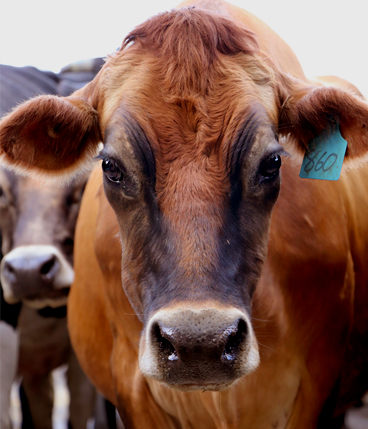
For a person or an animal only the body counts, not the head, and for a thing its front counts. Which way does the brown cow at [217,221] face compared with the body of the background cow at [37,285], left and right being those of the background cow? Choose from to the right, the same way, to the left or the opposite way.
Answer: the same way

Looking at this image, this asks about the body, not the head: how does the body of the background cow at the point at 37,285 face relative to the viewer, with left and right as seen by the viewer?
facing the viewer

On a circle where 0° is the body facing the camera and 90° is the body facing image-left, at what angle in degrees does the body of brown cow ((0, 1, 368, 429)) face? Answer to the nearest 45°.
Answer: approximately 0°

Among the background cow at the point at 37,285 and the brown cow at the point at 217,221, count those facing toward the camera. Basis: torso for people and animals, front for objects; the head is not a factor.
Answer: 2
